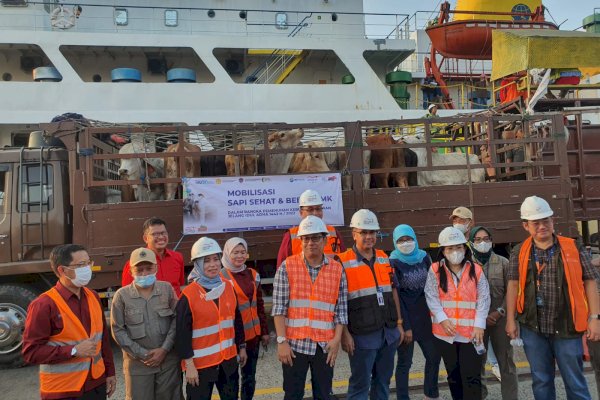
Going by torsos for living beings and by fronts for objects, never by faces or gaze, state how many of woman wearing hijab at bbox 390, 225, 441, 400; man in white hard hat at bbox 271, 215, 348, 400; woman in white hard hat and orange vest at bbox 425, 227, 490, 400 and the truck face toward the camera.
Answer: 3

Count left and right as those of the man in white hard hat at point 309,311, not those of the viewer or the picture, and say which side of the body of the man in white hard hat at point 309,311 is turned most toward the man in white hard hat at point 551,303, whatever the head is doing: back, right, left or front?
left

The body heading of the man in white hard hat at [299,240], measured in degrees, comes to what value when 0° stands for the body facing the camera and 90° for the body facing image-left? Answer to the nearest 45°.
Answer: approximately 0°

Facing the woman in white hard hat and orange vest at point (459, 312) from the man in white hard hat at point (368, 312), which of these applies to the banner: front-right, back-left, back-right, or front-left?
back-left

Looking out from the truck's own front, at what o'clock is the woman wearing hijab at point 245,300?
The woman wearing hijab is roughly at 8 o'clock from the truck.
